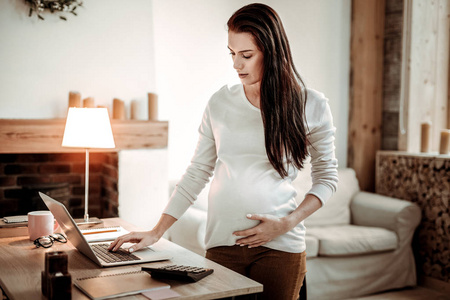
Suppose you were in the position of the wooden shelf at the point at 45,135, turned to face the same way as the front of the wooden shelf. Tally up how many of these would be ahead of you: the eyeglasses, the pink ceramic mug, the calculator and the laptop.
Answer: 4

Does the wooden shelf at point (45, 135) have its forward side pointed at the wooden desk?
yes

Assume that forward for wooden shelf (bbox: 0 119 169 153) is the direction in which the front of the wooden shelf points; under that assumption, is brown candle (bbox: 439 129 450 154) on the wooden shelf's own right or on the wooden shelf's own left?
on the wooden shelf's own left

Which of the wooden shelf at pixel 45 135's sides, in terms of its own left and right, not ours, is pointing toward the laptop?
front

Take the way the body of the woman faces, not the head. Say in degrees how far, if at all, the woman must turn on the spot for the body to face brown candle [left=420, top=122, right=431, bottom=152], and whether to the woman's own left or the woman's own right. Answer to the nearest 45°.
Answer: approximately 180°

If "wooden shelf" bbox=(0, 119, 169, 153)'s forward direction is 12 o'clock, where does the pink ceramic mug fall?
The pink ceramic mug is roughly at 12 o'clock from the wooden shelf.

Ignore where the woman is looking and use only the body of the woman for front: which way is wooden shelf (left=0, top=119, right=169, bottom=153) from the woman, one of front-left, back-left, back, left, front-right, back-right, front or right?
right

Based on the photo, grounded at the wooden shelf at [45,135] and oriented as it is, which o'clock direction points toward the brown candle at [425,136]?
The brown candle is roughly at 9 o'clock from the wooden shelf.

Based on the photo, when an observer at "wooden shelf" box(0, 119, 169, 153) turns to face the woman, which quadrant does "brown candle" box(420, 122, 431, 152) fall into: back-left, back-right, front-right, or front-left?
front-left

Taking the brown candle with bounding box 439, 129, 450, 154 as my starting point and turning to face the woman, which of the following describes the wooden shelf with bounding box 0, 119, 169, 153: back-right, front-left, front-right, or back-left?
front-right

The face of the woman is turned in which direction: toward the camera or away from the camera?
toward the camera

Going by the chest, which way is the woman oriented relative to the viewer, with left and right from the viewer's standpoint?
facing the viewer and to the left of the viewer

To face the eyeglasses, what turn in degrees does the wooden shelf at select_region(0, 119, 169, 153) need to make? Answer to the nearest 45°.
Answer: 0° — it already faces it

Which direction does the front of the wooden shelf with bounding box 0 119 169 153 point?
toward the camera

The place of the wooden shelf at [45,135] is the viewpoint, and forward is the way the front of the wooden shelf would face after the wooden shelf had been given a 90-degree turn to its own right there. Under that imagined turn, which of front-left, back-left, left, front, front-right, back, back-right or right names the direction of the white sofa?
back

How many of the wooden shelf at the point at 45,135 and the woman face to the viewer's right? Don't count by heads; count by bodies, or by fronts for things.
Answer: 0

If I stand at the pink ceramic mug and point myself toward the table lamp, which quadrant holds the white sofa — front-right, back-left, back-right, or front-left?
front-right
